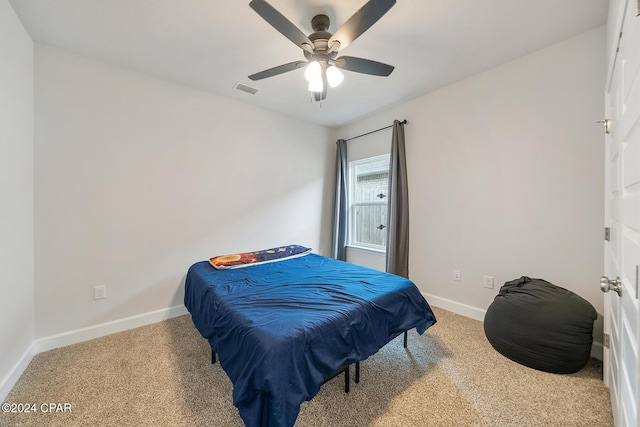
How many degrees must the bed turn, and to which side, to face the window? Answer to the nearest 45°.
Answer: approximately 90° to its left

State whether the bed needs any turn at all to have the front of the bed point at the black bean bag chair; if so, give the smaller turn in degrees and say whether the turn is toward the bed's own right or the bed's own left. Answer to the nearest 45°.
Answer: approximately 45° to the bed's own left

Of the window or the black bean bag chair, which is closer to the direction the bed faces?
the black bean bag chair

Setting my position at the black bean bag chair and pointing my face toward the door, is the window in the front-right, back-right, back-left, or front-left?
back-right

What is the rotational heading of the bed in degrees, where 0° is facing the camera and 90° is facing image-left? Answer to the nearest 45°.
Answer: approximately 315°

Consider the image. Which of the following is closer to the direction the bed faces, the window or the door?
the door

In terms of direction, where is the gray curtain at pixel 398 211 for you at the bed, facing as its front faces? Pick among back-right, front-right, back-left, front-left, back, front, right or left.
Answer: left

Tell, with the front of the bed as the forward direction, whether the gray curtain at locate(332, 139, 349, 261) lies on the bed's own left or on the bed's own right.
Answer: on the bed's own left
